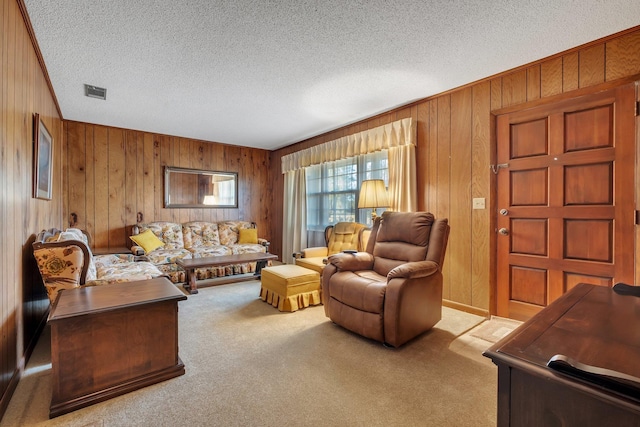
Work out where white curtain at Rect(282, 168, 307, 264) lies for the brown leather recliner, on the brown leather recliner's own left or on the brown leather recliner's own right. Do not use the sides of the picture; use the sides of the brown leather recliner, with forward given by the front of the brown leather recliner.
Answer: on the brown leather recliner's own right

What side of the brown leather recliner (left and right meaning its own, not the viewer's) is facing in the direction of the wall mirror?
right

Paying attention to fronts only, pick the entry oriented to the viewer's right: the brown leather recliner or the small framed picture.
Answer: the small framed picture

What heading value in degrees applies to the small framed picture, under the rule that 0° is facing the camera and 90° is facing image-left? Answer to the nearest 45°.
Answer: approximately 270°

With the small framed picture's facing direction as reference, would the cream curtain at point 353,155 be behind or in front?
in front

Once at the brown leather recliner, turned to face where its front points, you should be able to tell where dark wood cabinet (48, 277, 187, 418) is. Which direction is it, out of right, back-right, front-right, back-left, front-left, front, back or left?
front

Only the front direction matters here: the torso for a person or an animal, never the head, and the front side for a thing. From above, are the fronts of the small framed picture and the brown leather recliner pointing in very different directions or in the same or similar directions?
very different directions

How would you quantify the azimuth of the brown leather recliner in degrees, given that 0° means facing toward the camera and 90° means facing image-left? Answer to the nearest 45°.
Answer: approximately 45°

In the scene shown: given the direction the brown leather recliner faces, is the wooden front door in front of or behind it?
behind

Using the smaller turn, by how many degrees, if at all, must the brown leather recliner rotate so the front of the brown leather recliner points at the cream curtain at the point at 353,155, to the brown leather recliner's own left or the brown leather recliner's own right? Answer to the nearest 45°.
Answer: approximately 135° to the brown leather recliner's own right

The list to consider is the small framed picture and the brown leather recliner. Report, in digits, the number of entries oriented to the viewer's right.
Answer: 1
